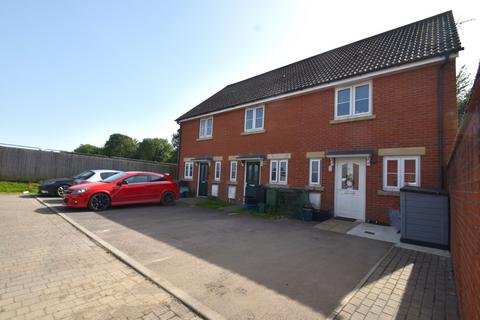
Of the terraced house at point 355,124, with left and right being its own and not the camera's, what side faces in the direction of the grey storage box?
left

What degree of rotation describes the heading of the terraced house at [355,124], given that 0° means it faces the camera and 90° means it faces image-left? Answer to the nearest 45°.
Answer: approximately 45°

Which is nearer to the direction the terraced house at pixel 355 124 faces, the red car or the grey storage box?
the red car

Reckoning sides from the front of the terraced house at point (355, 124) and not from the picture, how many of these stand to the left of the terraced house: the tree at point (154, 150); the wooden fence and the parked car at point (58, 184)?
0

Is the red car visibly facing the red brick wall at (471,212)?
no

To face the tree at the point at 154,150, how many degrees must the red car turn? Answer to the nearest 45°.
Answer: approximately 135° to its right

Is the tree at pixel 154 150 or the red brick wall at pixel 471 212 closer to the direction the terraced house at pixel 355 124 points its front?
the red brick wall

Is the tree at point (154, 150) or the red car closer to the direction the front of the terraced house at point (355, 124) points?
the red car

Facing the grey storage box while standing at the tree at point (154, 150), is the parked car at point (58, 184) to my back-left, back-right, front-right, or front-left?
front-right

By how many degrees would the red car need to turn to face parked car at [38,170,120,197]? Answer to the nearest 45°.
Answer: approximately 90° to its right

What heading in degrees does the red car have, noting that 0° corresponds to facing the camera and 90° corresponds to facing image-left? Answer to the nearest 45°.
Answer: approximately 45°

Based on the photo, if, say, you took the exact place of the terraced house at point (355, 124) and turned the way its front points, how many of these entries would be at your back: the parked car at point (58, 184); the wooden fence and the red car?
0

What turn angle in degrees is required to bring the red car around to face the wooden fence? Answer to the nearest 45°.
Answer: approximately 90° to its right
